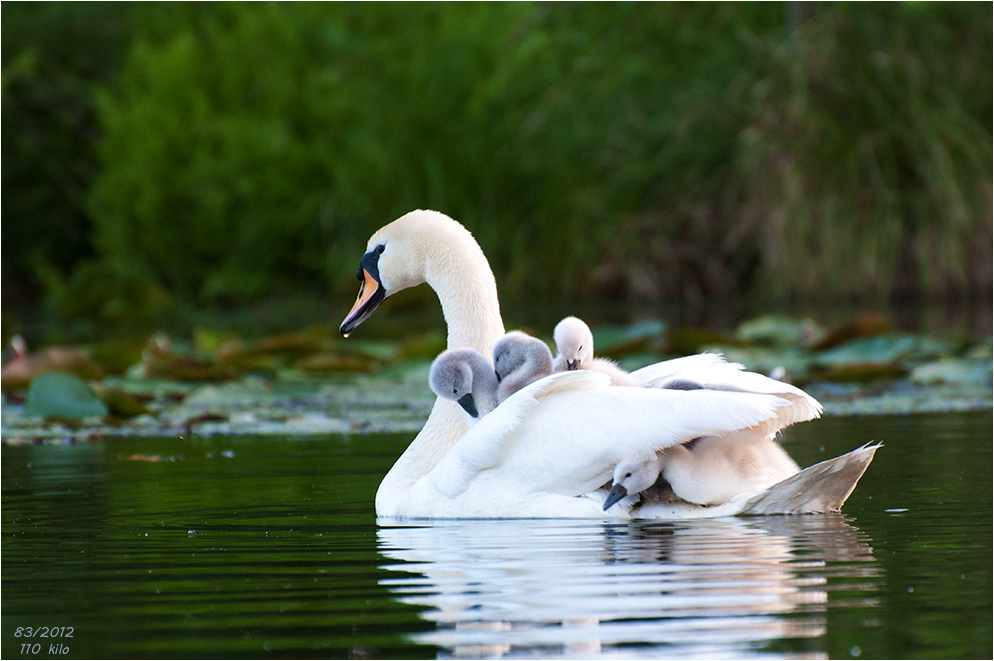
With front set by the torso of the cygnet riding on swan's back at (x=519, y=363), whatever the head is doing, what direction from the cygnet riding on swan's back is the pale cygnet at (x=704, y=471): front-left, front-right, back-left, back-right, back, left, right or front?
back-left

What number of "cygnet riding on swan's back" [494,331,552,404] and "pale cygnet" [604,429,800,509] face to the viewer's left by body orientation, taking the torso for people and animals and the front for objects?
2

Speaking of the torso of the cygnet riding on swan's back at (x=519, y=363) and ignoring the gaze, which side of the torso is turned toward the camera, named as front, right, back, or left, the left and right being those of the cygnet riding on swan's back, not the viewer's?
left

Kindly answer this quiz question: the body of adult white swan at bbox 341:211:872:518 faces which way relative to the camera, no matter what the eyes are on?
to the viewer's left

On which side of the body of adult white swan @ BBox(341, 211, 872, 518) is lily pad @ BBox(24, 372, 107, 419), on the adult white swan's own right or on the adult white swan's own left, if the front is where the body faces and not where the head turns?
on the adult white swan's own right

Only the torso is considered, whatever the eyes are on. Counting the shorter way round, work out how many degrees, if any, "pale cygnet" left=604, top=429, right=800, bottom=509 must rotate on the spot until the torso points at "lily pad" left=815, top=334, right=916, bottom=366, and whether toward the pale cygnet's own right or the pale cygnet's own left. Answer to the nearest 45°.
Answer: approximately 90° to the pale cygnet's own right

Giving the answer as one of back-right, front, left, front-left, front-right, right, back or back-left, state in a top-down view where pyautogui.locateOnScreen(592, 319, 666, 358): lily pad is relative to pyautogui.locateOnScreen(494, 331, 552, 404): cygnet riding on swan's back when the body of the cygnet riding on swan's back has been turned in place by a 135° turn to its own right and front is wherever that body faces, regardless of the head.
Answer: front-left

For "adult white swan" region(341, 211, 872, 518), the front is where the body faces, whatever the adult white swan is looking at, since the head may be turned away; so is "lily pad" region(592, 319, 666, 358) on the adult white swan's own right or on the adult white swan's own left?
on the adult white swan's own right

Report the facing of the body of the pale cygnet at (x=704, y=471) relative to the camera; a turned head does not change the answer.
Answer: to the viewer's left

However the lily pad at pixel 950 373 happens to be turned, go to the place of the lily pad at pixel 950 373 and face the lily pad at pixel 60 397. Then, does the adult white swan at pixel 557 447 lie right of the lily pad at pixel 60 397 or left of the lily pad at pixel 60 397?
left

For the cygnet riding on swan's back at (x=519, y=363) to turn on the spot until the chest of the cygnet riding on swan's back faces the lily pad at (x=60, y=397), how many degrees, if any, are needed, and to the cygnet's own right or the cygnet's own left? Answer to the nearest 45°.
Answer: approximately 45° to the cygnet's own right

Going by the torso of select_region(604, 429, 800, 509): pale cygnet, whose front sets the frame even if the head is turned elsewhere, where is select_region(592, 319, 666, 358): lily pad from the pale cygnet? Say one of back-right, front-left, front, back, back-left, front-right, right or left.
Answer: right
